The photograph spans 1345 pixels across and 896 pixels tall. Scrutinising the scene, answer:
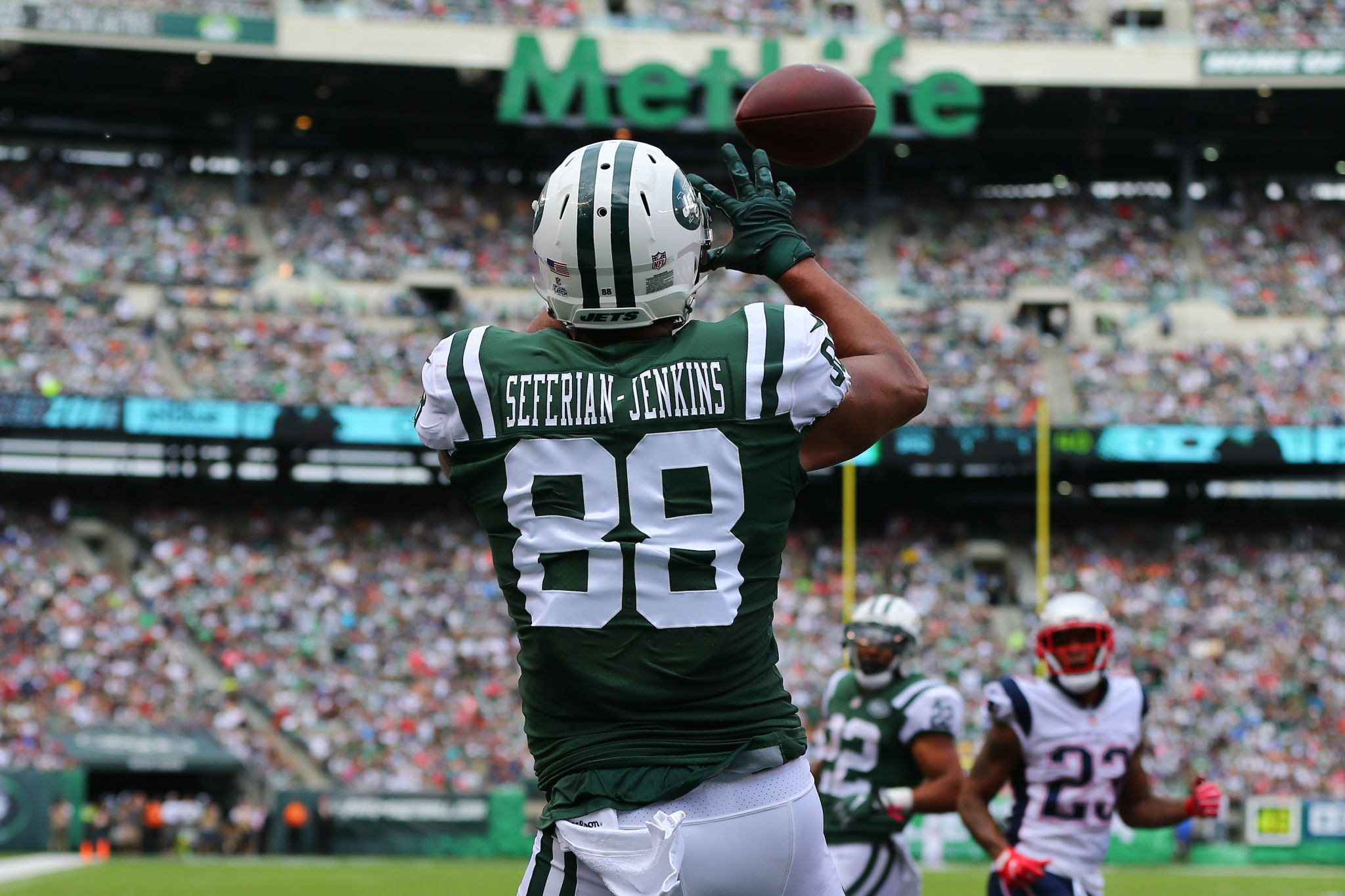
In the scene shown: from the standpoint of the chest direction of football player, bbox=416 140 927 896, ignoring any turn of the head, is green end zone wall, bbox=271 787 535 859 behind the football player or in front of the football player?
in front

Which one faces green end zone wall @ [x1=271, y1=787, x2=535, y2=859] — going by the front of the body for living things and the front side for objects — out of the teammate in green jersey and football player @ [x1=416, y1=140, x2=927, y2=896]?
the football player

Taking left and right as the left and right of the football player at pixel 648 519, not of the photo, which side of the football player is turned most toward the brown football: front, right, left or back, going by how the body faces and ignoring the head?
front

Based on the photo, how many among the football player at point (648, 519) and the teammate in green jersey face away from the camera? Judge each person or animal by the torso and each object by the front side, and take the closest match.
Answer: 1

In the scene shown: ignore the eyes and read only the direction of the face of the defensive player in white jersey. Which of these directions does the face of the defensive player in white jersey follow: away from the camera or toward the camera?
toward the camera

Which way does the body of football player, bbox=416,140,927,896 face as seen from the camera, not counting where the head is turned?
away from the camera

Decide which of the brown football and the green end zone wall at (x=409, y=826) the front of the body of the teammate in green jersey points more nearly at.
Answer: the brown football

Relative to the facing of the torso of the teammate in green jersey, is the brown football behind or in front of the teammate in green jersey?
in front

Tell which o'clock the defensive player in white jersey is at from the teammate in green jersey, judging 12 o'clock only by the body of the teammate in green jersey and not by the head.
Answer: The defensive player in white jersey is roughly at 9 o'clock from the teammate in green jersey.

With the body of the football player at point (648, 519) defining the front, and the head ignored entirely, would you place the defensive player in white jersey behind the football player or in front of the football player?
in front

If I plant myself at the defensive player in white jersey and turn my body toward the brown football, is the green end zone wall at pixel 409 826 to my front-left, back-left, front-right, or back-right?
back-right

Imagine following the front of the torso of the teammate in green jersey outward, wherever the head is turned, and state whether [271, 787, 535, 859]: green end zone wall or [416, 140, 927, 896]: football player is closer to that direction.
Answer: the football player

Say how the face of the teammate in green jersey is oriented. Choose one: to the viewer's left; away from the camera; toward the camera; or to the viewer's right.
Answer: toward the camera

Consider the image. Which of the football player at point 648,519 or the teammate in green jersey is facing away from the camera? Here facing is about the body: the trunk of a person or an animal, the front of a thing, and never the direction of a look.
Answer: the football player

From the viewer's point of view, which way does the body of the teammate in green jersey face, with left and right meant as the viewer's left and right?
facing the viewer and to the left of the viewer

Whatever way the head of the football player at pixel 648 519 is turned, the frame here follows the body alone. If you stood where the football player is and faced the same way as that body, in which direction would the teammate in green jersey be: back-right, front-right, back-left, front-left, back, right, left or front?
front
